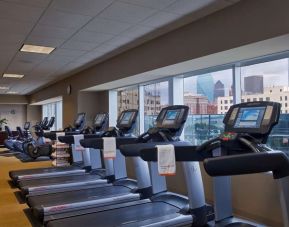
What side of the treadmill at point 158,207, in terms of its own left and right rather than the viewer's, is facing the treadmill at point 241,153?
right

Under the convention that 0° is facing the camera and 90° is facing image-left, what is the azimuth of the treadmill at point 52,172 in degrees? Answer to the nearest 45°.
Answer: approximately 270°

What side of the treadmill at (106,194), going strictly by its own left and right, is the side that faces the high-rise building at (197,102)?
front

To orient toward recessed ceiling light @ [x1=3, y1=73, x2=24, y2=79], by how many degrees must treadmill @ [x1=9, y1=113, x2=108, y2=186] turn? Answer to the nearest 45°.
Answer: approximately 90° to its left

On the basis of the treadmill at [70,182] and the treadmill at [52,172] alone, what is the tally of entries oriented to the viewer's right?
2

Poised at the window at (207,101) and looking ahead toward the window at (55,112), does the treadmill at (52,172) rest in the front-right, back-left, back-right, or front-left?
front-left

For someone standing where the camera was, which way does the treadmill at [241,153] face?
facing away from the viewer and to the right of the viewer

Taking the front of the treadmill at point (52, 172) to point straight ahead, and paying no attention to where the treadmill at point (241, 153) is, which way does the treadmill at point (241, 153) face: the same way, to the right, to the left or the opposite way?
the same way

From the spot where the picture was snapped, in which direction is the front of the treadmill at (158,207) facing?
facing away from the viewer and to the right of the viewer

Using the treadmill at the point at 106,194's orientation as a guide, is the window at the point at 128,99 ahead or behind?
ahead

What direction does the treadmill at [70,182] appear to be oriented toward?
to the viewer's right

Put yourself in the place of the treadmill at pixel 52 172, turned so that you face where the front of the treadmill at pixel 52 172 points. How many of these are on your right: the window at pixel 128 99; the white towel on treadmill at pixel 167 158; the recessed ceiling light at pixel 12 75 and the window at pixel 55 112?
1

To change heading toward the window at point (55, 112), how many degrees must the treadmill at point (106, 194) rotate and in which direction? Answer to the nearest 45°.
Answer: approximately 45° to its left

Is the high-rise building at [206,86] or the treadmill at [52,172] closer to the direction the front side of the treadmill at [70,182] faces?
the high-rise building

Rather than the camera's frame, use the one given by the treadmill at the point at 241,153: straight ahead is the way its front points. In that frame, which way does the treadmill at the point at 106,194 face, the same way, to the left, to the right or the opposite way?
the same way

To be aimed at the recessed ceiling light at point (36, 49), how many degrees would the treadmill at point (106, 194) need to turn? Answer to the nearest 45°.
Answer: approximately 90° to its left
